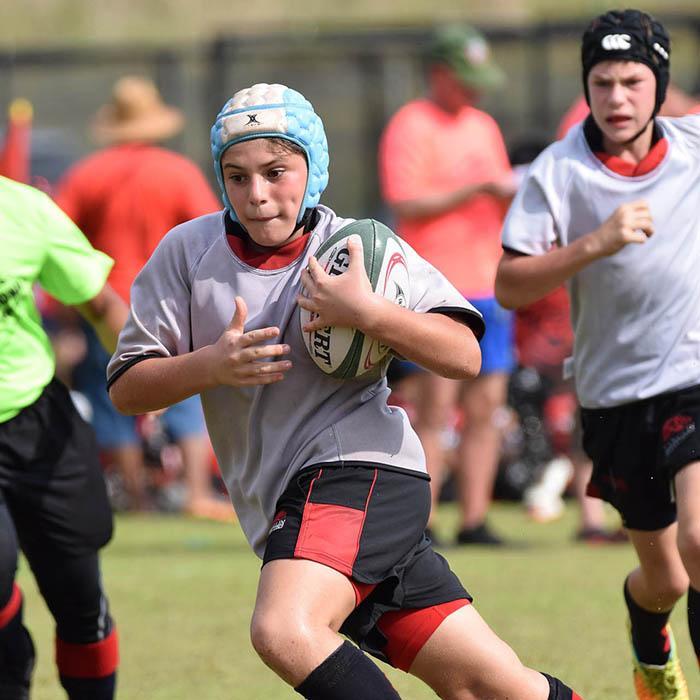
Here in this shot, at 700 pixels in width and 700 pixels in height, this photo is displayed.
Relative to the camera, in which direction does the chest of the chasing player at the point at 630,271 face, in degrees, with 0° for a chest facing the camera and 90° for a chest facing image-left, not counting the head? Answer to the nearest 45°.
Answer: approximately 0°

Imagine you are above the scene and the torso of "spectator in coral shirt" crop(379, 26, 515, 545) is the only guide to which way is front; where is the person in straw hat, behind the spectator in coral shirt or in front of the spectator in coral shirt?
behind

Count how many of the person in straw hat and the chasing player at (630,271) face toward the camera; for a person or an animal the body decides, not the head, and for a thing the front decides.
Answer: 1

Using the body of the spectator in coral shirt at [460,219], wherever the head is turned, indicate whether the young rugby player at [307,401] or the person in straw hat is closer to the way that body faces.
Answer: the young rugby player

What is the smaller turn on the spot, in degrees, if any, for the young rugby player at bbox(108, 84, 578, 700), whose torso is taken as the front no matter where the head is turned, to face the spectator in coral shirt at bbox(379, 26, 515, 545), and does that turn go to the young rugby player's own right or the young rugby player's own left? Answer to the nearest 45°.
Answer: approximately 135° to the young rugby player's own right

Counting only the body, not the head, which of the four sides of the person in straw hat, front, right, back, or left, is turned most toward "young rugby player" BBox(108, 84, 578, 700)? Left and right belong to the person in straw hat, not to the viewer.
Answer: back

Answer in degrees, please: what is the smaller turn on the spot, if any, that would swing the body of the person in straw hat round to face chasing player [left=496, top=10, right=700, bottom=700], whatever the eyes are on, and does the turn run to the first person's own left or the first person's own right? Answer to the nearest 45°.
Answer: approximately 180°

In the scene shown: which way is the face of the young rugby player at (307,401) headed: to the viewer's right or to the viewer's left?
to the viewer's left

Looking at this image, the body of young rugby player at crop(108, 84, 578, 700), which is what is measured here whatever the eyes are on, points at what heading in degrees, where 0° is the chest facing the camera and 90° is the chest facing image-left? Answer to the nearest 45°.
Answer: approximately 45°

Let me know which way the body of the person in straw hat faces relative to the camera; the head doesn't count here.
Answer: away from the camera

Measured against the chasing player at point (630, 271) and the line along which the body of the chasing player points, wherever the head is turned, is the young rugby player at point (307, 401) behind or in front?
in front
